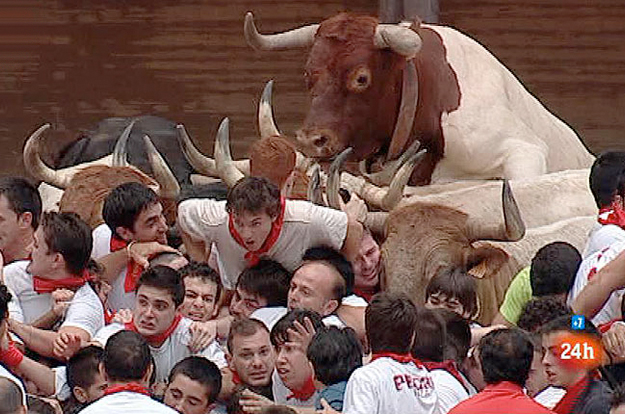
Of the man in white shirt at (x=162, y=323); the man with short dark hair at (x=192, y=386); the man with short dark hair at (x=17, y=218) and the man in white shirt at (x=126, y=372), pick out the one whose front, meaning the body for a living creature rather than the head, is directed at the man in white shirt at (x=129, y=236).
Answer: the man in white shirt at (x=126, y=372)

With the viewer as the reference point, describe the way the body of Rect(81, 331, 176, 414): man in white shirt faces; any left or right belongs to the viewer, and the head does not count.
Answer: facing away from the viewer

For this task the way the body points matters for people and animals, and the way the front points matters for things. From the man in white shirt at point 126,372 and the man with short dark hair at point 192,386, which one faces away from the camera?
the man in white shirt

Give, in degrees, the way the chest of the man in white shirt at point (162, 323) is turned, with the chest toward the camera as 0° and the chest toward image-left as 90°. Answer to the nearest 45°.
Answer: approximately 45°

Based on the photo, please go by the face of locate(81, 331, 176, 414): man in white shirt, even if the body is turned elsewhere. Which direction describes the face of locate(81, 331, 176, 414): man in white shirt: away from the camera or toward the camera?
away from the camera

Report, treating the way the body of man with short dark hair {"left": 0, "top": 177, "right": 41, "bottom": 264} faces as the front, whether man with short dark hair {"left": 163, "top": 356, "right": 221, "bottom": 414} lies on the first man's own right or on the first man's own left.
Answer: on the first man's own left

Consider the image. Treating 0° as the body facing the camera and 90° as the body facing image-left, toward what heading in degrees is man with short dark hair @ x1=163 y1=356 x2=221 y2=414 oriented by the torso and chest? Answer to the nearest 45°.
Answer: approximately 45°

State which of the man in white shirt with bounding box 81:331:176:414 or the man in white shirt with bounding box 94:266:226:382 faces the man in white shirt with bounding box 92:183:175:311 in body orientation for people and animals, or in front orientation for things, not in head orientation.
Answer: the man in white shirt with bounding box 81:331:176:414

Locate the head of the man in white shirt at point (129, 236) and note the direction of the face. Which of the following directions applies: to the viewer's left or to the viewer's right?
to the viewer's right
